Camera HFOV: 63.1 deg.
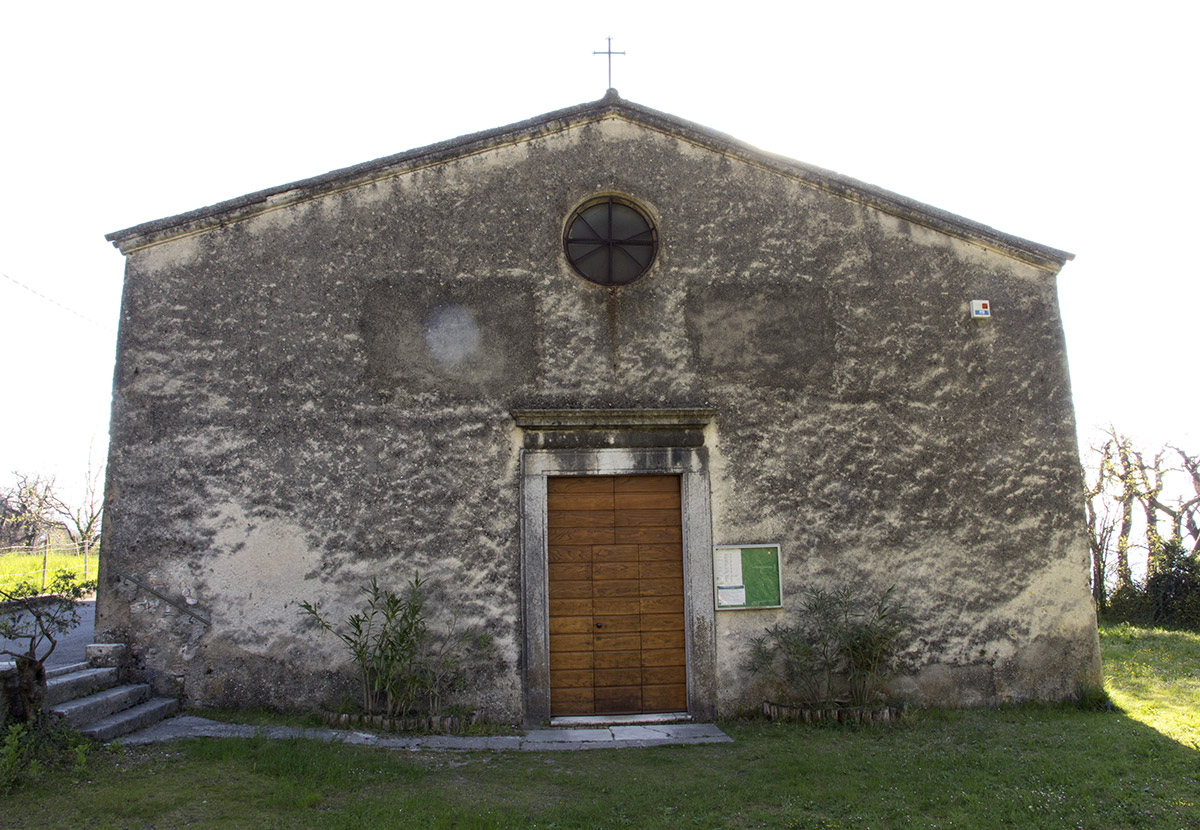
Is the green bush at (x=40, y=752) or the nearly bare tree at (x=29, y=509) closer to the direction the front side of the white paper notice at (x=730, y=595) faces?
the green bush

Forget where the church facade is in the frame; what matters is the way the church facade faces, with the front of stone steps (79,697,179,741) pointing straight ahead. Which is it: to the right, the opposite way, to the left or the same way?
to the right

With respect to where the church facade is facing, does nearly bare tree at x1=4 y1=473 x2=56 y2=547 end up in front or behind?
behind

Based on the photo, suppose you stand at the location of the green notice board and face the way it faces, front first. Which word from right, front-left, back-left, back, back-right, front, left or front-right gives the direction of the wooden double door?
right

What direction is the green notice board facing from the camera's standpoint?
toward the camera

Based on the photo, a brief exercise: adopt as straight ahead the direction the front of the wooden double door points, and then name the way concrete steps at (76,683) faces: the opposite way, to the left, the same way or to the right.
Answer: to the left

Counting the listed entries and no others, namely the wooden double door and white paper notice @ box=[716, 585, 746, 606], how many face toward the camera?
2

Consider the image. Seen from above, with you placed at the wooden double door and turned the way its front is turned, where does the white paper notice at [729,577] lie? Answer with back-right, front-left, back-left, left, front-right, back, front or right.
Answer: left

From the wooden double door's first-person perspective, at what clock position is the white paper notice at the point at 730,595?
The white paper notice is roughly at 9 o'clock from the wooden double door.

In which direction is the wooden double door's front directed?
toward the camera

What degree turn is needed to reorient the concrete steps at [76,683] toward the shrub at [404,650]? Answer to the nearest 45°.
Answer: approximately 45° to its left

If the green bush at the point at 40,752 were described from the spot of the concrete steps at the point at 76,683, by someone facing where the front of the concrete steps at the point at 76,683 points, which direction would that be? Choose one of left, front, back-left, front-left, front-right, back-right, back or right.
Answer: front-right

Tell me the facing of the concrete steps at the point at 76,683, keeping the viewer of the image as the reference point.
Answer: facing the viewer and to the right of the viewer

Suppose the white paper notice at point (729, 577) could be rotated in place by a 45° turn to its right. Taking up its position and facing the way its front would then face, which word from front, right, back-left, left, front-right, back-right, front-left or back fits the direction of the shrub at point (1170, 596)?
back

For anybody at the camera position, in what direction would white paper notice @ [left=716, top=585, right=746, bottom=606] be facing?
facing the viewer
